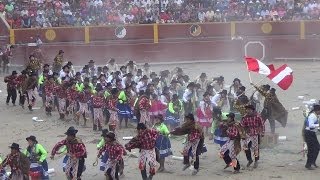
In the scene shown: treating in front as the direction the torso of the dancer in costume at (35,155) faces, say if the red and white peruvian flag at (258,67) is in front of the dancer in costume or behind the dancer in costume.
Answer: behind

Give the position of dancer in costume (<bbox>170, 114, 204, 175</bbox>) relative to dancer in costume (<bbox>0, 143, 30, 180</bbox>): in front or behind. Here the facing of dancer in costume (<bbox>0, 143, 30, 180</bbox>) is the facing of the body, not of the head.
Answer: behind

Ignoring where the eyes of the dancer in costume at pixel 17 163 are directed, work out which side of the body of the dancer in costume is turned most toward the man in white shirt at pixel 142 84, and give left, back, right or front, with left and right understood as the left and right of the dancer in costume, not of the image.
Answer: back

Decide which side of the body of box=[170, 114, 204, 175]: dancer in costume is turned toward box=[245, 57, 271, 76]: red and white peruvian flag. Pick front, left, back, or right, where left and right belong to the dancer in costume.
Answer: back

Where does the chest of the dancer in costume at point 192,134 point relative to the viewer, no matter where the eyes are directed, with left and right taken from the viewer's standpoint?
facing the viewer and to the left of the viewer

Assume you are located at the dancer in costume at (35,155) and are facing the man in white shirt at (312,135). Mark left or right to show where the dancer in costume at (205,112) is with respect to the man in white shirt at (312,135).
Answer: left

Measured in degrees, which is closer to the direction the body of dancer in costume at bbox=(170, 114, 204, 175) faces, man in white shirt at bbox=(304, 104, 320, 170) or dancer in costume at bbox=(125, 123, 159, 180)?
the dancer in costume

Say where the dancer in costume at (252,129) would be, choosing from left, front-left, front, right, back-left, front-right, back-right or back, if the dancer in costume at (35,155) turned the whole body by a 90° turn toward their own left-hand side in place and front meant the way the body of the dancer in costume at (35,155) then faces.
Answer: front-left

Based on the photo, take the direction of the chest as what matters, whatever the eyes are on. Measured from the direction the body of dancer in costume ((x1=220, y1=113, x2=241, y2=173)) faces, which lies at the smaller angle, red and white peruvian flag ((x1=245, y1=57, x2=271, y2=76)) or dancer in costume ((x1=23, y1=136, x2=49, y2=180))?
the dancer in costume

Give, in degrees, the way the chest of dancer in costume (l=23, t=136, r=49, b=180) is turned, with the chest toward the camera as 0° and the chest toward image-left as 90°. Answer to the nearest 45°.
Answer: approximately 45°

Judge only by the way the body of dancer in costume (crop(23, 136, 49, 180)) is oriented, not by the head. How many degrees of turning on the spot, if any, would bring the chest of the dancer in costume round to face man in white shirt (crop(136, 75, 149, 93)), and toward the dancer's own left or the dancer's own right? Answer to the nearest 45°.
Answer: approximately 180°

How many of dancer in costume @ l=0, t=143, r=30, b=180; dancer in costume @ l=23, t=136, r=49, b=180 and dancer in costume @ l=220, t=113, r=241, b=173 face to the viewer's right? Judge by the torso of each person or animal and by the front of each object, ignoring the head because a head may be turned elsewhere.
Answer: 0
